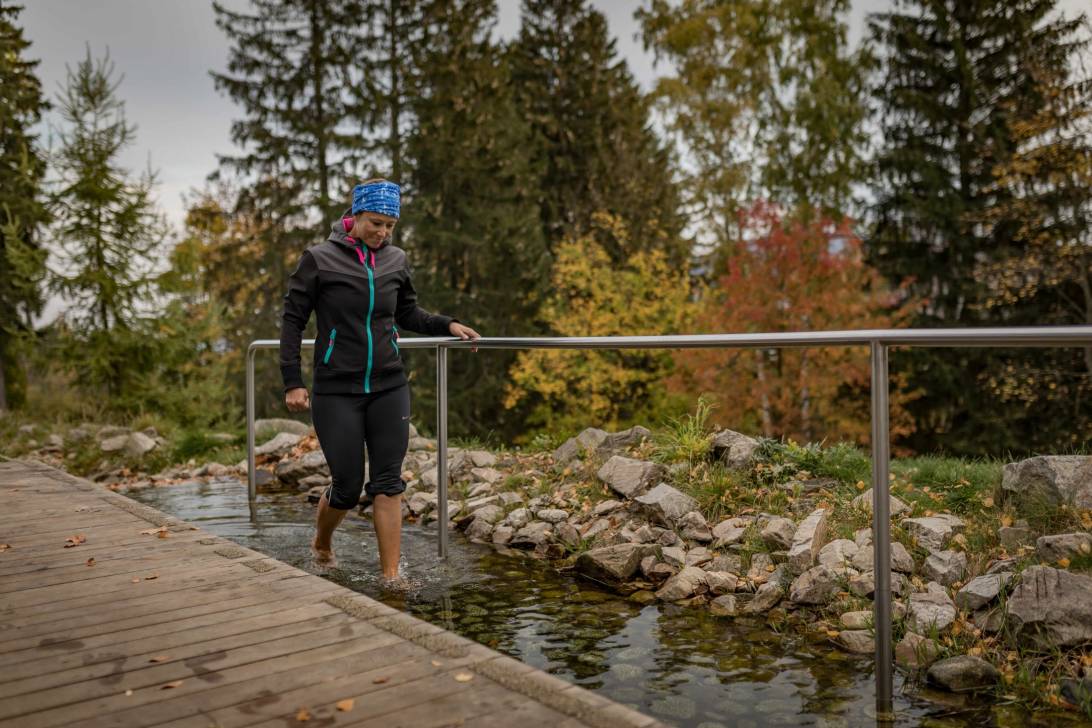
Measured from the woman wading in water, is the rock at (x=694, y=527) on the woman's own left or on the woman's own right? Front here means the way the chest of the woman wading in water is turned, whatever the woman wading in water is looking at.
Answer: on the woman's own left

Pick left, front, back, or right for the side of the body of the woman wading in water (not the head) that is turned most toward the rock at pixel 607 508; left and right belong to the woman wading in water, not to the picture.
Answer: left

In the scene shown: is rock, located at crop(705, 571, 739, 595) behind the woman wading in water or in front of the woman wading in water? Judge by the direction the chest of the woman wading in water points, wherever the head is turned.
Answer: in front

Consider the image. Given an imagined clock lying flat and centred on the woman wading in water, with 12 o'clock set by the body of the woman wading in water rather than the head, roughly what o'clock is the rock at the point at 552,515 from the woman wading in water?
The rock is roughly at 9 o'clock from the woman wading in water.

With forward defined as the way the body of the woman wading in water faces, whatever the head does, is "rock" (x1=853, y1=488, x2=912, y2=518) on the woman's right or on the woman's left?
on the woman's left

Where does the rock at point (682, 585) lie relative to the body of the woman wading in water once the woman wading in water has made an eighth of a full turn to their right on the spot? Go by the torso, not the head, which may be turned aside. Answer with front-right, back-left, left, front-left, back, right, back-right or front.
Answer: left

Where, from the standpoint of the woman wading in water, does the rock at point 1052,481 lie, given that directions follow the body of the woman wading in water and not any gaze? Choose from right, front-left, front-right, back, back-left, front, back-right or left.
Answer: front-left

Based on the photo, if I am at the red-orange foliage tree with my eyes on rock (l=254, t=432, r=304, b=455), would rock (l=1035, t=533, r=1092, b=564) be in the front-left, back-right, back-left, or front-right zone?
front-left

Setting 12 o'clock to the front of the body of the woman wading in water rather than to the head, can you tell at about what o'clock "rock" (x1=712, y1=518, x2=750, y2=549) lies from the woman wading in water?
The rock is roughly at 10 o'clock from the woman wading in water.

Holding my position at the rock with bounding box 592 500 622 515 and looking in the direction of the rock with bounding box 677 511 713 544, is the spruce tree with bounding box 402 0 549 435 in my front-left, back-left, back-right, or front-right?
back-left

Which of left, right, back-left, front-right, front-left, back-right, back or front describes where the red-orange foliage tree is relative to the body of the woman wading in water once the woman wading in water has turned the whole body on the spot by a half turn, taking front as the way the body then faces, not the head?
right

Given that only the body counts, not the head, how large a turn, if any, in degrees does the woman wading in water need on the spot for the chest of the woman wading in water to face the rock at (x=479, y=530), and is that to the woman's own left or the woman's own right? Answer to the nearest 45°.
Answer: approximately 90° to the woman's own left

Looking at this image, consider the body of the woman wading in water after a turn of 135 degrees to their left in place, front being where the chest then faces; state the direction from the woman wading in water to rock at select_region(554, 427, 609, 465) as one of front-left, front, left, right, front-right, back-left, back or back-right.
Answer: front-right

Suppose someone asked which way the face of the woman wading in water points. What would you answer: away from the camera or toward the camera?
toward the camera

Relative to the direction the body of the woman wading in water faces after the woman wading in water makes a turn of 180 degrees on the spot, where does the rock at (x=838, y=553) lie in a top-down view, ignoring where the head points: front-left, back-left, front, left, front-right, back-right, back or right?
back-right

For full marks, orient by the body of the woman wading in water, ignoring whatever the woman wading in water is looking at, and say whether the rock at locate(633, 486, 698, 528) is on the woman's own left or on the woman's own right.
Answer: on the woman's own left

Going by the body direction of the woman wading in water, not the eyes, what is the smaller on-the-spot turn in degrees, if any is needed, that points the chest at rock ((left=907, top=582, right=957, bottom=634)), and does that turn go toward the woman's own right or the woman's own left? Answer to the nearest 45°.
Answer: approximately 45° to the woman's own left

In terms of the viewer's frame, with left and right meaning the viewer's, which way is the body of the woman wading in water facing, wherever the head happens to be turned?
facing the viewer and to the right of the viewer

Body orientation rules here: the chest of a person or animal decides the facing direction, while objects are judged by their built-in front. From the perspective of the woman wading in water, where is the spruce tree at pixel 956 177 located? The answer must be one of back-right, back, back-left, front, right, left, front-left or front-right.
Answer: left

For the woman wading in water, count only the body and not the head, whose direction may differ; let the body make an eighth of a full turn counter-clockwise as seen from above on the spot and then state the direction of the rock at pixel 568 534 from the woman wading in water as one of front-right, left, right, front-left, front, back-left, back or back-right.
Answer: front-left

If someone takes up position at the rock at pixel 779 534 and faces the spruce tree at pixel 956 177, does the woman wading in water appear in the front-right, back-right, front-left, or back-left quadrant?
back-left
